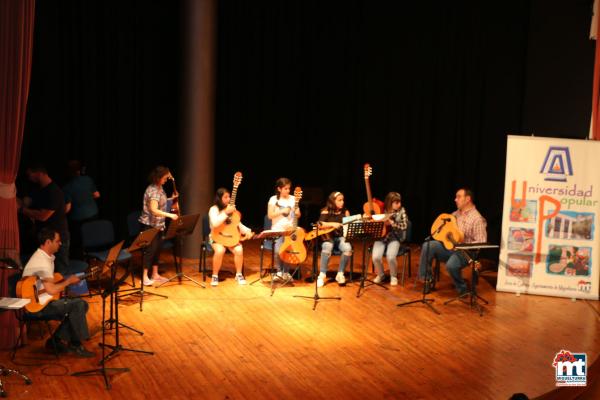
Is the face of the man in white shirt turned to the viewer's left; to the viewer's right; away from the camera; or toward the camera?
to the viewer's right

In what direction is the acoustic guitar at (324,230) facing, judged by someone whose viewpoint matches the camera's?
facing the viewer

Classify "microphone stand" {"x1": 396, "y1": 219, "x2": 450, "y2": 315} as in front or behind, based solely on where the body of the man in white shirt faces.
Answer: in front

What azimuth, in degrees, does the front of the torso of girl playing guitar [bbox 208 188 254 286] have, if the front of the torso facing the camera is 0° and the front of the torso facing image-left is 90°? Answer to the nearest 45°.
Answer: approximately 0°

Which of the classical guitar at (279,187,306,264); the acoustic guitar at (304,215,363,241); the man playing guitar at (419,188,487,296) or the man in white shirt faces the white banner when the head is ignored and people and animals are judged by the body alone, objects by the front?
the man in white shirt

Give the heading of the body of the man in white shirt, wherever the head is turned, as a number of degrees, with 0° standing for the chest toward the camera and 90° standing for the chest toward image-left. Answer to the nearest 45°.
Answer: approximately 270°

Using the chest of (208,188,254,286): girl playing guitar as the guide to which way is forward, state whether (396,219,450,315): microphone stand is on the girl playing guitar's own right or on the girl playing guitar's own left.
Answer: on the girl playing guitar's own left

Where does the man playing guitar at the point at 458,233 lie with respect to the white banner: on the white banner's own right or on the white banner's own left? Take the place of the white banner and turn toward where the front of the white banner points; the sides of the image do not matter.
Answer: on the white banner's own right

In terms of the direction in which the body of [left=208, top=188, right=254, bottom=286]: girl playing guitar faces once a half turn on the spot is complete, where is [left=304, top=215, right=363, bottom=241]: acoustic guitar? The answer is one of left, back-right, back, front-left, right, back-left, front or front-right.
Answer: right

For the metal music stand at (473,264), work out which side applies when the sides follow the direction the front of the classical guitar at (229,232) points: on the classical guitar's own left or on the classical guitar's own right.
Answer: on the classical guitar's own left

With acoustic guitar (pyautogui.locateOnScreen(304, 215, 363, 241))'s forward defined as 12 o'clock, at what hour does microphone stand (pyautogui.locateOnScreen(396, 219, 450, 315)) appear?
The microphone stand is roughly at 9 o'clock from the acoustic guitar.

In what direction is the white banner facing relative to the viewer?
toward the camera

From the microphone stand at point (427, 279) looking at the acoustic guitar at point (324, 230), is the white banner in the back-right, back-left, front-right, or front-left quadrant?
back-right

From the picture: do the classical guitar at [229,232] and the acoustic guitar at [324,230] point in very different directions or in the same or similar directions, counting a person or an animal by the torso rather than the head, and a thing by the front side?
same or similar directions

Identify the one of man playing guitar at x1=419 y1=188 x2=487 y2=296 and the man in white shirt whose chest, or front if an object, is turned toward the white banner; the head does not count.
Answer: the man in white shirt

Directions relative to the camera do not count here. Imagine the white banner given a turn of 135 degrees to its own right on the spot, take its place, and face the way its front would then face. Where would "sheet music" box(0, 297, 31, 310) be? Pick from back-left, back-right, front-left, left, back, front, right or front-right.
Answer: left

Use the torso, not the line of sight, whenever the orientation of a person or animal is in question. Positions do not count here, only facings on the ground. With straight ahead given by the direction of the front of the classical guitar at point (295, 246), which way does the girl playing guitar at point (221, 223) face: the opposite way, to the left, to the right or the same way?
the same way

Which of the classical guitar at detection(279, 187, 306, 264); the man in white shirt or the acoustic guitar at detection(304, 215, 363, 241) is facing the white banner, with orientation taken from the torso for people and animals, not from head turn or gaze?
the man in white shirt

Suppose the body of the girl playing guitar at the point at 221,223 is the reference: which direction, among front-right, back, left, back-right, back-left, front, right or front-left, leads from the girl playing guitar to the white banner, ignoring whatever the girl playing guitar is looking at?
left

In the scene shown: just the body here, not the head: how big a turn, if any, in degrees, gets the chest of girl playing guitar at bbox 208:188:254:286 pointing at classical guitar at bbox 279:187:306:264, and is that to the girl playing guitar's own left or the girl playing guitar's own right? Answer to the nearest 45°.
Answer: approximately 90° to the girl playing guitar's own left
